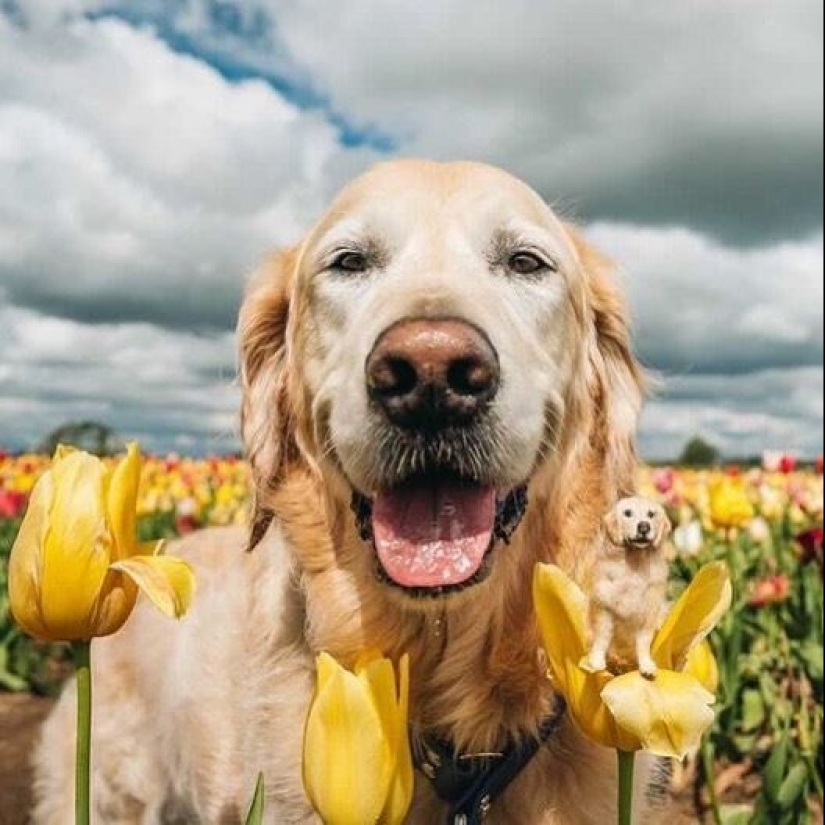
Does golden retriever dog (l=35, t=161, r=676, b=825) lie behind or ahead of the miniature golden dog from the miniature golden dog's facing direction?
behind

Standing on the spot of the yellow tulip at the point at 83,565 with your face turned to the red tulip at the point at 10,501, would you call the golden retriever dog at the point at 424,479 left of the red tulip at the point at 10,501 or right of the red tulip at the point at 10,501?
right

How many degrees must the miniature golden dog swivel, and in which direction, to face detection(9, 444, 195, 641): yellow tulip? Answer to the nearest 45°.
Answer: approximately 90° to its right

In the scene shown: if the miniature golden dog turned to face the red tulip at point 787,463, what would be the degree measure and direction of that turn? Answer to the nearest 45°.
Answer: approximately 180°

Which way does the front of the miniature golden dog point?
toward the camera

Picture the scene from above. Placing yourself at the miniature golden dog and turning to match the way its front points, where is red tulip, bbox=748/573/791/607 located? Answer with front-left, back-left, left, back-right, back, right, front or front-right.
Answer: back

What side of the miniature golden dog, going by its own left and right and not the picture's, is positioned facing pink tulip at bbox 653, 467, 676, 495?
back

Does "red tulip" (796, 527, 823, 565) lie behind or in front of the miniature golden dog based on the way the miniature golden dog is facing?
behind
